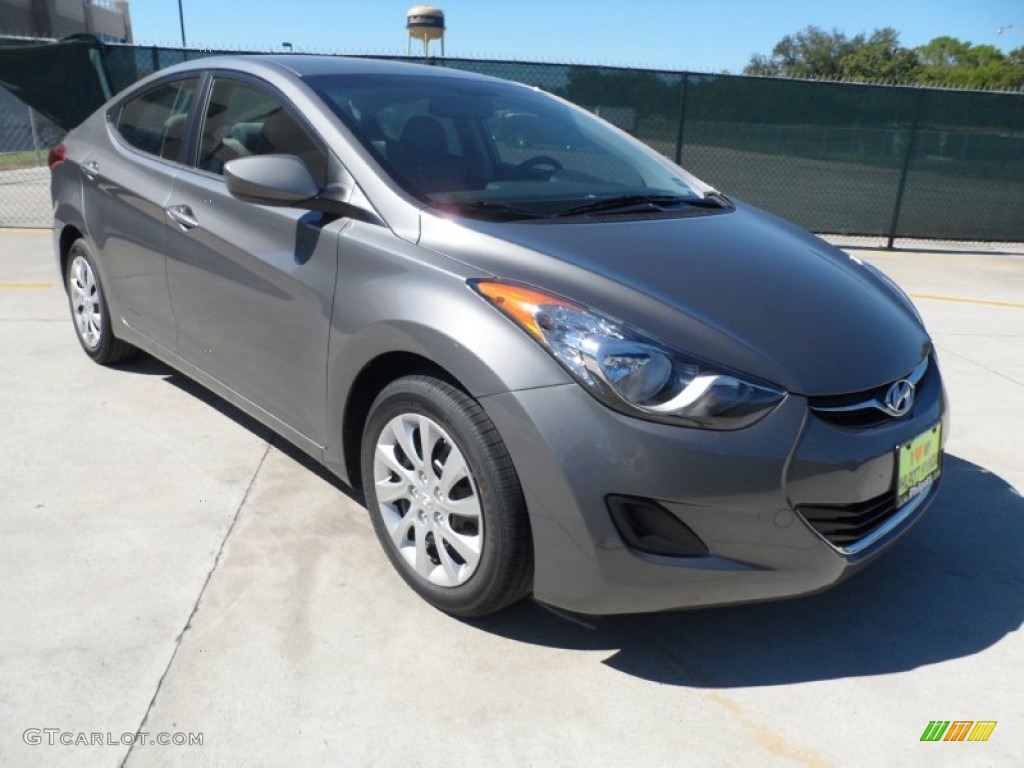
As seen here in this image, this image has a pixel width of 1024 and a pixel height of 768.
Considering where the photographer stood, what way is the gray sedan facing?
facing the viewer and to the right of the viewer

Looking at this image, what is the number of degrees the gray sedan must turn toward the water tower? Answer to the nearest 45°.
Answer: approximately 135° to its left

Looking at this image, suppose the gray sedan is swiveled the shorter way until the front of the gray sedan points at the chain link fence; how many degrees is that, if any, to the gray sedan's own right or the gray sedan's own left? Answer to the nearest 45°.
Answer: approximately 90° to the gray sedan's own left
